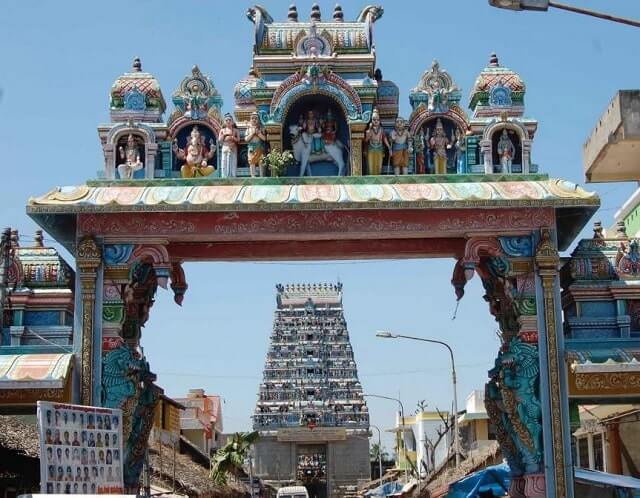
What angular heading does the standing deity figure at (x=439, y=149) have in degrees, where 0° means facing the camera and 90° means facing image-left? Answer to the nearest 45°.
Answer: approximately 0°

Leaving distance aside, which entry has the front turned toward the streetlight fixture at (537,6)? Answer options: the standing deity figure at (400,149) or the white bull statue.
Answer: the standing deity figure

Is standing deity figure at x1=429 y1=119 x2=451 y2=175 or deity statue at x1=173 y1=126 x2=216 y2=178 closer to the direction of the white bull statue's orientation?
the deity statue

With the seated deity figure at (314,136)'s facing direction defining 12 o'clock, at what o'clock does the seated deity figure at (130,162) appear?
the seated deity figure at (130,162) is roughly at 3 o'clock from the seated deity figure at (314,136).

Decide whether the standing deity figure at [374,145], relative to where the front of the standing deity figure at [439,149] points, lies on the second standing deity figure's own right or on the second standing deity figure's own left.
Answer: on the second standing deity figure's own right

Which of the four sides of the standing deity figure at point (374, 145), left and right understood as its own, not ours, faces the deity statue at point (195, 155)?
right

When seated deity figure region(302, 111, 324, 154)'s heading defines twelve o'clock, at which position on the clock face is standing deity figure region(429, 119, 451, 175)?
standing deity figure region(429, 119, 451, 175) is roughly at 9 o'clock from seated deity figure region(302, 111, 324, 154).

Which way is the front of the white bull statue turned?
to the viewer's left

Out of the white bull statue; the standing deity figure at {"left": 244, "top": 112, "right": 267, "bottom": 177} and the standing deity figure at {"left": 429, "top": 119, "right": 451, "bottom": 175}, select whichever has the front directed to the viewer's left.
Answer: the white bull statue

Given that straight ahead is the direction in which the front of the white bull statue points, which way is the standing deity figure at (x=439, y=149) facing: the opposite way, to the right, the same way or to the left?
to the left

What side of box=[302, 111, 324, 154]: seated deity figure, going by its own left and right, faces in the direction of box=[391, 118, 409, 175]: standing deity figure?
left
